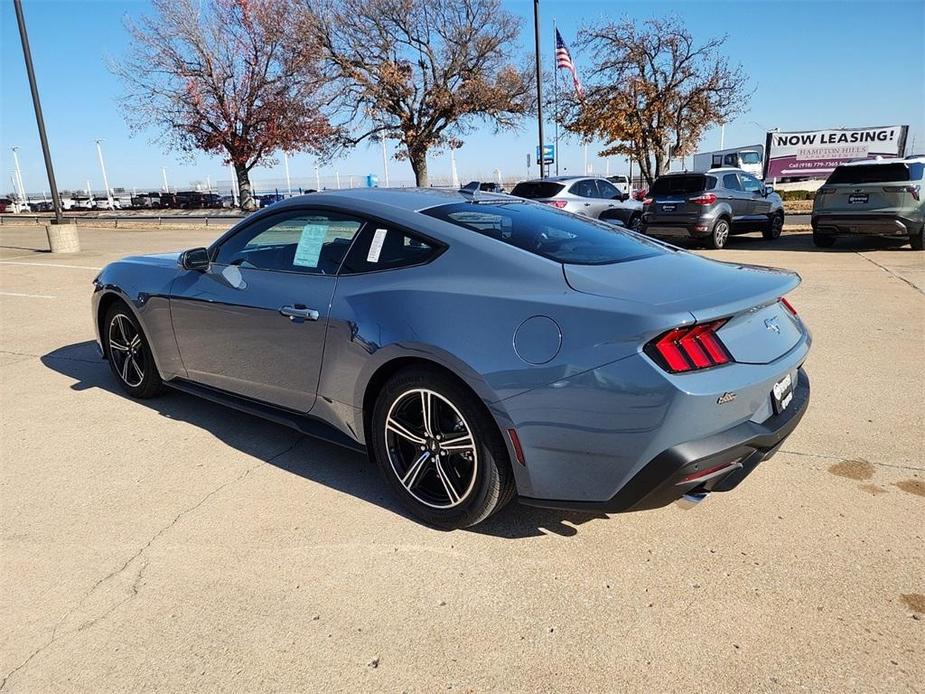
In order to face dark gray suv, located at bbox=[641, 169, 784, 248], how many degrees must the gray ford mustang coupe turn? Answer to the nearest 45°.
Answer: approximately 90° to its right

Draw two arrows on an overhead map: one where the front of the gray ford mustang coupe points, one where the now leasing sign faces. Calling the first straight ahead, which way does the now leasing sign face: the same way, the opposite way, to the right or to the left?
to the left

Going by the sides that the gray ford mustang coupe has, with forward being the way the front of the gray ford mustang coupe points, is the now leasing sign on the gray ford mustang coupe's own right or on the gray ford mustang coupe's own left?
on the gray ford mustang coupe's own right

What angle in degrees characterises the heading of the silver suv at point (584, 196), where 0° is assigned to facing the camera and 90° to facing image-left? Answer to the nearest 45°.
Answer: approximately 225°

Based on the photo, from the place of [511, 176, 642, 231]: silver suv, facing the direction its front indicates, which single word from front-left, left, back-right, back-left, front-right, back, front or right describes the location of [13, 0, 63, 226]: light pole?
back-left

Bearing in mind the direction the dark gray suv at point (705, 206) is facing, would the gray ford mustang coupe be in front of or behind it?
behind

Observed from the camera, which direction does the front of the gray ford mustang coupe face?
facing away from the viewer and to the left of the viewer

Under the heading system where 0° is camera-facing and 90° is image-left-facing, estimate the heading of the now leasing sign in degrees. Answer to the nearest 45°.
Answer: approximately 0°

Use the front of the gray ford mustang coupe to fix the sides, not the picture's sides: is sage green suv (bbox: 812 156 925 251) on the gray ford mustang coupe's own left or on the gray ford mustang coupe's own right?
on the gray ford mustang coupe's own right

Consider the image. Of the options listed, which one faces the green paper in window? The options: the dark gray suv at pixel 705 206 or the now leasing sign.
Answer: the now leasing sign

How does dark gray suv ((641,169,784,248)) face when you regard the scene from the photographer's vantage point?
facing away from the viewer and to the right of the viewer
